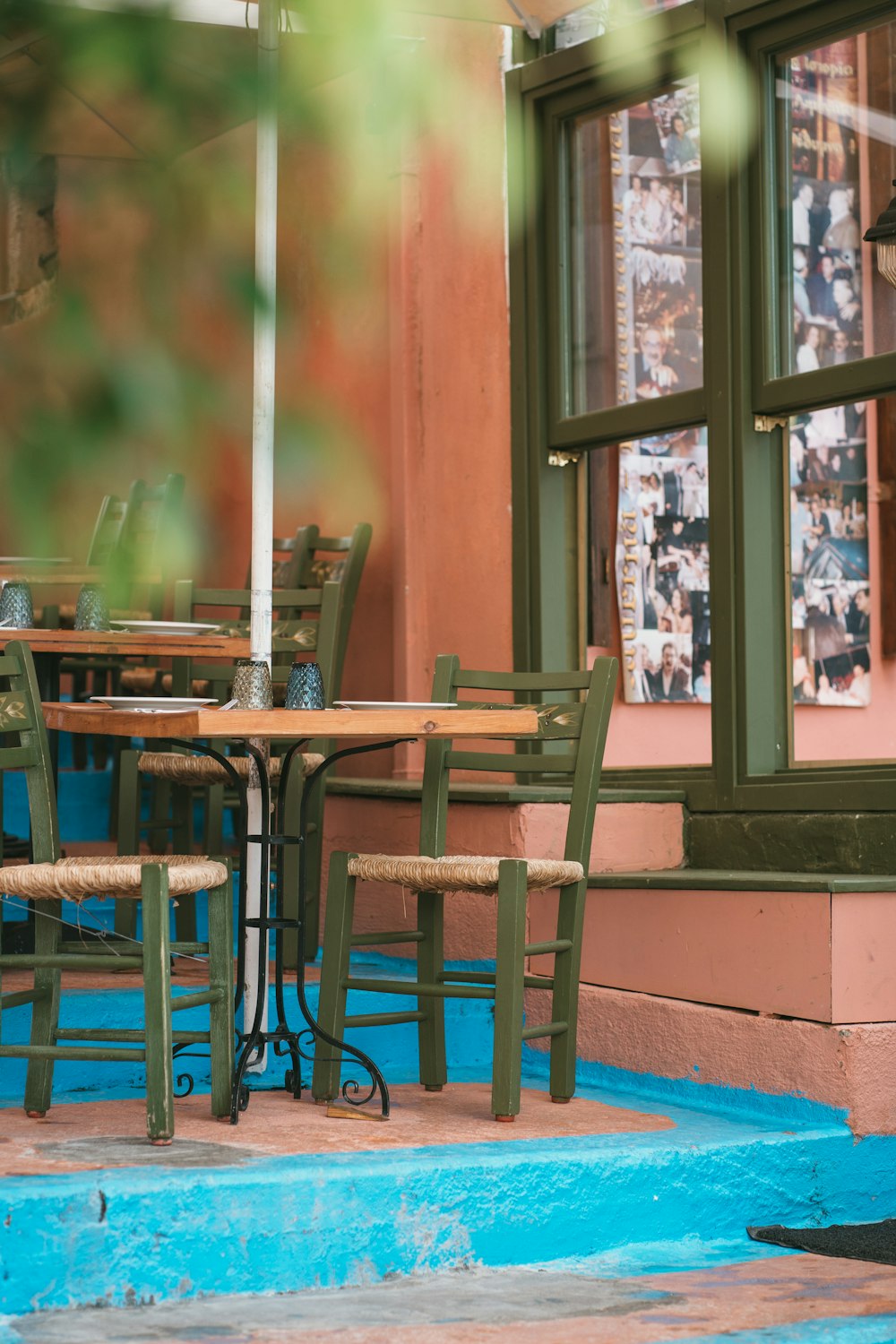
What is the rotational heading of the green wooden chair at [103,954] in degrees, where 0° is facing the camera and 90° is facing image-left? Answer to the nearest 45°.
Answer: approximately 270°

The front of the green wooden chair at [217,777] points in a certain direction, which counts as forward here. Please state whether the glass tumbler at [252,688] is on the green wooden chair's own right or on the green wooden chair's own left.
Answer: on the green wooden chair's own left

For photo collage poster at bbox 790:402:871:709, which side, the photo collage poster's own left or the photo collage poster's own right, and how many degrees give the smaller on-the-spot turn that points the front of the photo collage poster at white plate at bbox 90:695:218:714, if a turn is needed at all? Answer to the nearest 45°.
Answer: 0° — it already faces it

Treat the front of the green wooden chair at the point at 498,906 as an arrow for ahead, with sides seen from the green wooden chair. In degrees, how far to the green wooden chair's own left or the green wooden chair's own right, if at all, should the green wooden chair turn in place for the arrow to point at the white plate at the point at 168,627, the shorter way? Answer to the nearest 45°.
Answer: approximately 90° to the green wooden chair's own right

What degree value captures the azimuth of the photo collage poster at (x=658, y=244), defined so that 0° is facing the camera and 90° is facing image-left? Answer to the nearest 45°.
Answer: approximately 45°

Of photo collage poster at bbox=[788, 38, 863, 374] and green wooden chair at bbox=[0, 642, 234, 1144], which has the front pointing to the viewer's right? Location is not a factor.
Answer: the green wooden chair

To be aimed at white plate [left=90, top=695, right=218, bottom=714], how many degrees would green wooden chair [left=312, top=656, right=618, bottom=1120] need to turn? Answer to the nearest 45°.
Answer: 0° — it already faces it

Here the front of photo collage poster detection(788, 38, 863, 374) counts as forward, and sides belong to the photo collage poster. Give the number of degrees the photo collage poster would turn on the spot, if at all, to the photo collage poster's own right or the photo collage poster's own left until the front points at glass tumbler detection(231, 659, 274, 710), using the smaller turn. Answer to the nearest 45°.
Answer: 0° — it already faces it
